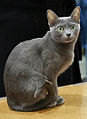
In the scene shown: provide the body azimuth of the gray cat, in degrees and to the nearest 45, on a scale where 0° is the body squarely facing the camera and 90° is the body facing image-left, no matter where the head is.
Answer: approximately 270°
